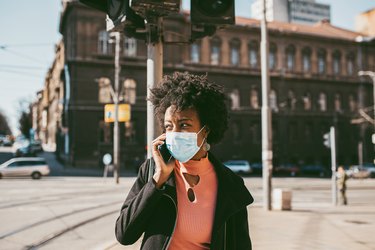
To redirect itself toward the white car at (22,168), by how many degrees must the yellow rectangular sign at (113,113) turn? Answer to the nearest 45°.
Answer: approximately 135° to its right

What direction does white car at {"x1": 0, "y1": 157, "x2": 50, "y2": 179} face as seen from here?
to the viewer's left

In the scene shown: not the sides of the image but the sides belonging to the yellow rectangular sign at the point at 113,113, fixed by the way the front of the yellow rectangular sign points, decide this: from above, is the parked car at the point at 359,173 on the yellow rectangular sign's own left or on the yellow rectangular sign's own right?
on the yellow rectangular sign's own left

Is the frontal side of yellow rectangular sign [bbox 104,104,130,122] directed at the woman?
yes

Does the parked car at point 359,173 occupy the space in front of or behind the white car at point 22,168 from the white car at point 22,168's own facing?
behind

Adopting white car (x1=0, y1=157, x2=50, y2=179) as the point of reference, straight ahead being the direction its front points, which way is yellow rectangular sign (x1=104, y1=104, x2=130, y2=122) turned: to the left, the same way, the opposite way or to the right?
to the left

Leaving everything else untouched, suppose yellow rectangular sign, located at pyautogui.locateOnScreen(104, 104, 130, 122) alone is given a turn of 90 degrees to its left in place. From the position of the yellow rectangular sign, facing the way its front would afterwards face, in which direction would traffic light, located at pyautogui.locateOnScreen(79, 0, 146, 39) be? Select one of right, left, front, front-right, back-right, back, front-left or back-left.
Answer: right

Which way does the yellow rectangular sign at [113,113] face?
toward the camera

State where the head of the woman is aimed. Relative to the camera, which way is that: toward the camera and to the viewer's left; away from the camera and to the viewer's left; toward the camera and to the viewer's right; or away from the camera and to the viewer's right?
toward the camera and to the viewer's left

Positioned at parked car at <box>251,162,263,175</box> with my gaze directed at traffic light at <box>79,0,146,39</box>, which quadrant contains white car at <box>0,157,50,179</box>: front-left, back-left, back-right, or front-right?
front-right
